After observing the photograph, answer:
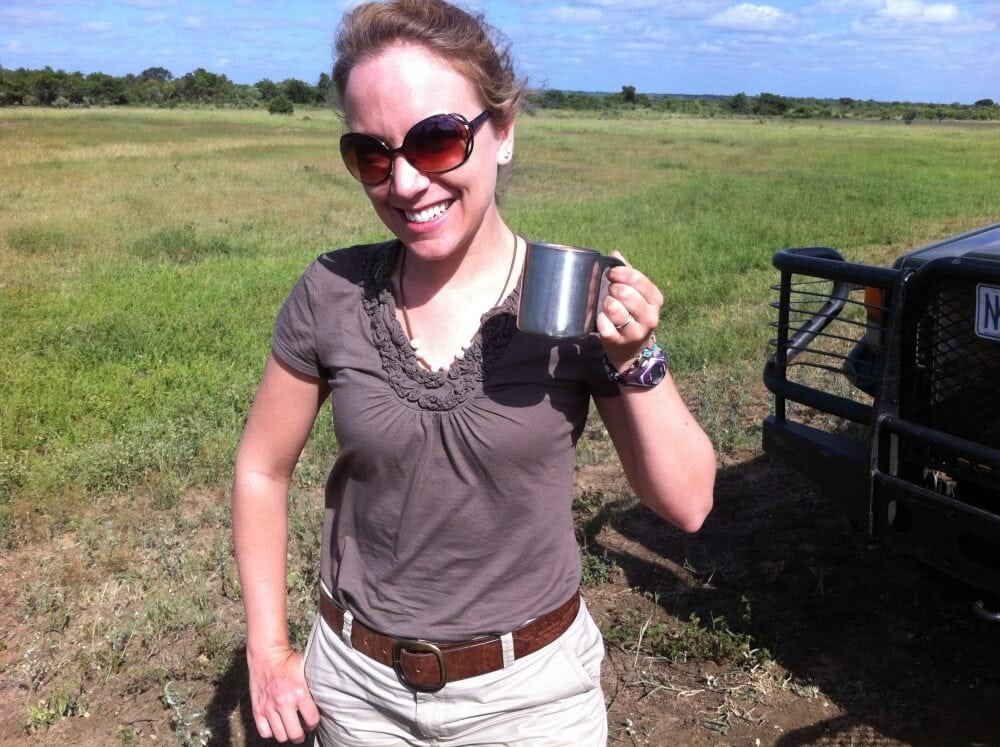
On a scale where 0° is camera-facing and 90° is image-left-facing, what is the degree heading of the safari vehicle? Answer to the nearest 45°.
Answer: approximately 45°

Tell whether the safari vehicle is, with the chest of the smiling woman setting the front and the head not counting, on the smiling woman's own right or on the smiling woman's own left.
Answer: on the smiling woman's own left

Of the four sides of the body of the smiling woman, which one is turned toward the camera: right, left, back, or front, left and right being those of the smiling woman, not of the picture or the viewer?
front

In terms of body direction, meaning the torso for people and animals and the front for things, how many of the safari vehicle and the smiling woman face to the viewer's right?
0

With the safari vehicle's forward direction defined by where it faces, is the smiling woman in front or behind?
in front
